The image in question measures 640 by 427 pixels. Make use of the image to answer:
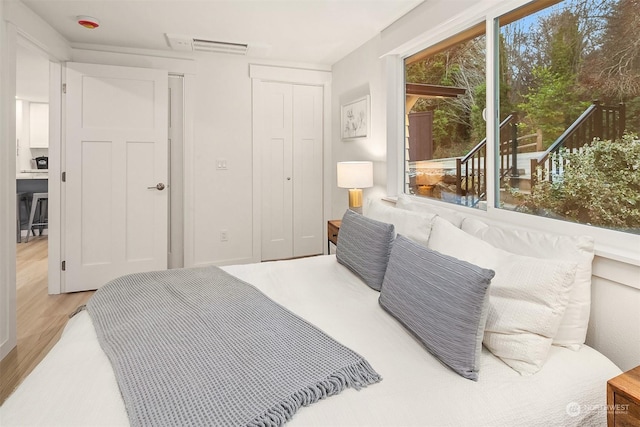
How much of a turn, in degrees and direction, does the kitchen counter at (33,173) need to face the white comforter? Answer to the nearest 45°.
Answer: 0° — it already faces it

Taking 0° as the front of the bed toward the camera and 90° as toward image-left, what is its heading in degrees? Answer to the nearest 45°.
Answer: approximately 45°

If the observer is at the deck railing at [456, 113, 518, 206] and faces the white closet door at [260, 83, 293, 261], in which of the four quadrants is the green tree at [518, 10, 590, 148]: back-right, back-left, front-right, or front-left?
back-right

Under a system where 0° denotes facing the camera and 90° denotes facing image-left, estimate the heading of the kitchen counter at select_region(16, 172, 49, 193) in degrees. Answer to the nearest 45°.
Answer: approximately 0°

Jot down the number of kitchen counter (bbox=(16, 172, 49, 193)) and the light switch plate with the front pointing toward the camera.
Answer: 2

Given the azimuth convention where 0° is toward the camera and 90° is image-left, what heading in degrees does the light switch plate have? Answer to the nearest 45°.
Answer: approximately 0°

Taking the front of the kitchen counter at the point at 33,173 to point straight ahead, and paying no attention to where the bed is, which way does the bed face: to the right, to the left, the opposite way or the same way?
to the right
